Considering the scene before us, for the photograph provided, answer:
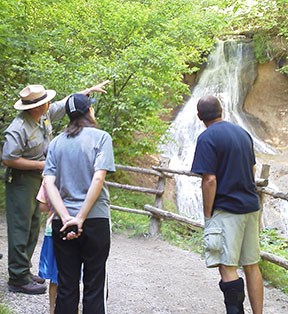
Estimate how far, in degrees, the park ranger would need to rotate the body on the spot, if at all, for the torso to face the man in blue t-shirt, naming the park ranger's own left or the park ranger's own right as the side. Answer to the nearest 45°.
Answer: approximately 45° to the park ranger's own right

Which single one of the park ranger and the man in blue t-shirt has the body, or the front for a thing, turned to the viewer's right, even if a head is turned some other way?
the park ranger

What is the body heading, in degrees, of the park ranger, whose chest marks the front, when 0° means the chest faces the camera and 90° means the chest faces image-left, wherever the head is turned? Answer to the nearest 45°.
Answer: approximately 270°

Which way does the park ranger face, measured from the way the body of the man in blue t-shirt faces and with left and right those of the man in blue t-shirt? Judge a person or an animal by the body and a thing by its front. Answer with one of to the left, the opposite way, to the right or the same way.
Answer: to the right

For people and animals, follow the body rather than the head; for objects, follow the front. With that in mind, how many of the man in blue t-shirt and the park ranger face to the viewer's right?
1

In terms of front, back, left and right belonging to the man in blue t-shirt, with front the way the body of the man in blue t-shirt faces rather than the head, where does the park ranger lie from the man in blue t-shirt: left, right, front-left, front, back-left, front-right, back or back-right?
front-left

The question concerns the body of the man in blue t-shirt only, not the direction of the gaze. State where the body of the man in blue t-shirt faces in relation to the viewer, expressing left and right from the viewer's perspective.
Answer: facing away from the viewer and to the left of the viewer
